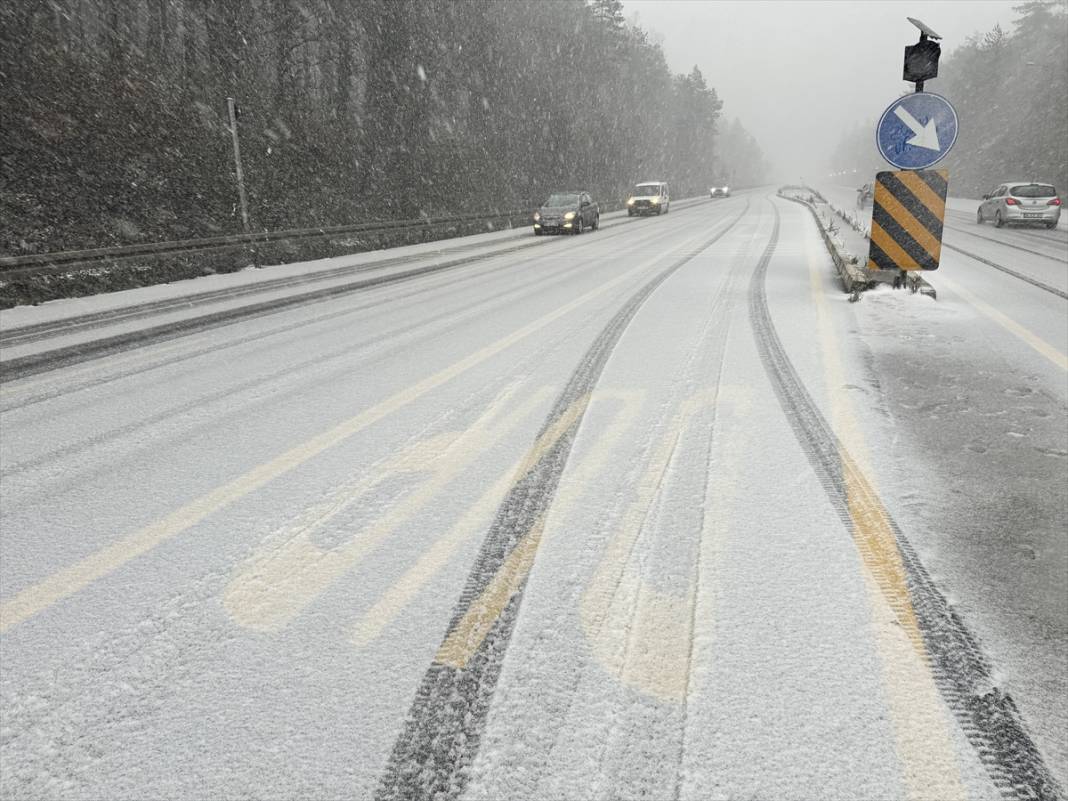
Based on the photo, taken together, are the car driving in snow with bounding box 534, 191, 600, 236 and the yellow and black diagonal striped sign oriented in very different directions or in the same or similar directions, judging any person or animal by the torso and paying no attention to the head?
same or similar directions

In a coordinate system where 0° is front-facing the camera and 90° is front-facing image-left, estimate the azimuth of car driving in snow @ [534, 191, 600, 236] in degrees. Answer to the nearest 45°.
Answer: approximately 45°

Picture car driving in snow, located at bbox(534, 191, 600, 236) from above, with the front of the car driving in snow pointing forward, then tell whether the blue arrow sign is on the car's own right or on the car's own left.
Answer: on the car's own left

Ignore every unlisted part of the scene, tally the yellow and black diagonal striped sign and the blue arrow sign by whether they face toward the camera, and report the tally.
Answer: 2

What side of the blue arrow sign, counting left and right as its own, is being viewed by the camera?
front

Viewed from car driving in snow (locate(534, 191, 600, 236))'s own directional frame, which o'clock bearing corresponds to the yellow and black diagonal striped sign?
The yellow and black diagonal striped sign is roughly at 10 o'clock from the car driving in snow.

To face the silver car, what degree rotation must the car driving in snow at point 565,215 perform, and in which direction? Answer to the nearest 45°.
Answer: approximately 135° to its left

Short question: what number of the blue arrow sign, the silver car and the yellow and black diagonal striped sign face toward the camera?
2

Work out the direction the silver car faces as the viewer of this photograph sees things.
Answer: facing away from the viewer and to the left of the viewer

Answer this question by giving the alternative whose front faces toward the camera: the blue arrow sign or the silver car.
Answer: the blue arrow sign

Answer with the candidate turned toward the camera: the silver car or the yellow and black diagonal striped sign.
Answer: the yellow and black diagonal striped sign

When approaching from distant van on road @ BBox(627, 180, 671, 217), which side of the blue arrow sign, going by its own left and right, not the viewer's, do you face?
back

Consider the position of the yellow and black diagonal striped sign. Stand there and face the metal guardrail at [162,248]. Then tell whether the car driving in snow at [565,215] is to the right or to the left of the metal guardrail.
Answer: right

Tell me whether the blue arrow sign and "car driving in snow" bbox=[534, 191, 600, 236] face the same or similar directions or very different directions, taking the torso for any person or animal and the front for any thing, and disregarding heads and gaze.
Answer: same or similar directions
